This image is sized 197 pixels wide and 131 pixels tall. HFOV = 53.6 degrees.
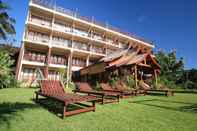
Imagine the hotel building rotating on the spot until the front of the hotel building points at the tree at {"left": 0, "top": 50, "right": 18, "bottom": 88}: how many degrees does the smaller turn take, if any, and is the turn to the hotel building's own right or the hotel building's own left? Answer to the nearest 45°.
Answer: approximately 45° to the hotel building's own right

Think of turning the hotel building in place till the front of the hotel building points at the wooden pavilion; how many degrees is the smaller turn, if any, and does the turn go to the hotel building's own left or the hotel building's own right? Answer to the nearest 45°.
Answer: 0° — it already faces it

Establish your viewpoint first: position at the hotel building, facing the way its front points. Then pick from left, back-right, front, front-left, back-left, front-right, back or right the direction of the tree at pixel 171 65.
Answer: front-left

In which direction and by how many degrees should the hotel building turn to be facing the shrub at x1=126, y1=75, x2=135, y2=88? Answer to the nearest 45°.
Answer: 0° — it already faces it

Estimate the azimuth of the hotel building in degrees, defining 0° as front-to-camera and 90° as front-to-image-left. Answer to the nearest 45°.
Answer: approximately 315°

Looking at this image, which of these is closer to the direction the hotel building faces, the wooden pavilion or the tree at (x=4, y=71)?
the wooden pavilion
